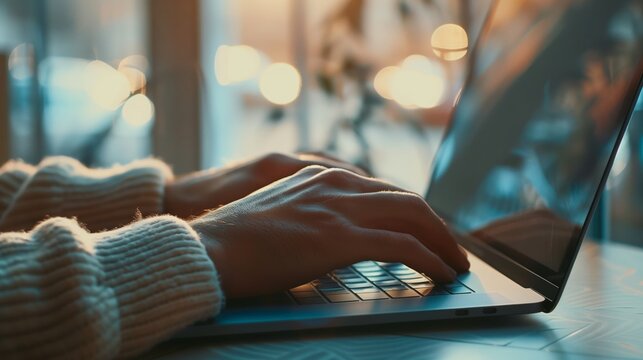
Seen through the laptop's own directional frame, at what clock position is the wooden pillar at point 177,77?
The wooden pillar is roughly at 2 o'clock from the laptop.

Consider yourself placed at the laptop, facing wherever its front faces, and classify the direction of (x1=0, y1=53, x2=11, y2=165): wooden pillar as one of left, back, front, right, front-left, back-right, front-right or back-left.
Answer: front-right

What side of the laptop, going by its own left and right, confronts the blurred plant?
right

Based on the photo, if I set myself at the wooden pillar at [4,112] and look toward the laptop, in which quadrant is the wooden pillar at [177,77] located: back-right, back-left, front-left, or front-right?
front-left

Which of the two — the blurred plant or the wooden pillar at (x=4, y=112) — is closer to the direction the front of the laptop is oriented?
the wooden pillar

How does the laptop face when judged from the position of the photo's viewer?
facing to the left of the viewer
